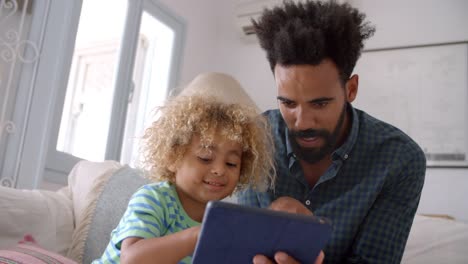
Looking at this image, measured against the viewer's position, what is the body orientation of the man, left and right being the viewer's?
facing the viewer and to the left of the viewer

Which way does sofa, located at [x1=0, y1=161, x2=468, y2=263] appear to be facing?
toward the camera

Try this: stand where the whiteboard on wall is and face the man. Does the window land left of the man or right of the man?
right

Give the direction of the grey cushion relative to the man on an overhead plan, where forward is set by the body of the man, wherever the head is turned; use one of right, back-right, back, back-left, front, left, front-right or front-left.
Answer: front-right

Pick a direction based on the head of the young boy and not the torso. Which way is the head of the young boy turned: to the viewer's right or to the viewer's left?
to the viewer's right

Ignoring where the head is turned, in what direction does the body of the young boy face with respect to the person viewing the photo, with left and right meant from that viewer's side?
facing the viewer and to the right of the viewer
